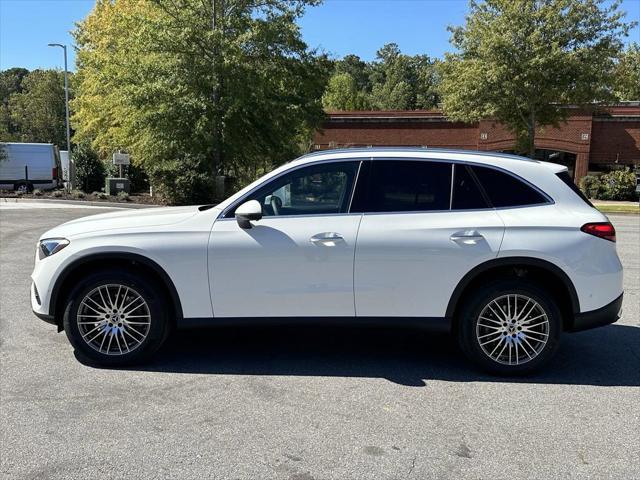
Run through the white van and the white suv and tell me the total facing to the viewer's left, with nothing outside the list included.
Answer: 2

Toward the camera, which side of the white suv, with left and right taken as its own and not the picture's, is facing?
left

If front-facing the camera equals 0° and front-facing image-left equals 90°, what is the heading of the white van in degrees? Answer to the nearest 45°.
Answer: approximately 90°

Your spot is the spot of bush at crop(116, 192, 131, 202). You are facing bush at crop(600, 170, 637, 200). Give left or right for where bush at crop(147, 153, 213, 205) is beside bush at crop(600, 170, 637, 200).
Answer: right

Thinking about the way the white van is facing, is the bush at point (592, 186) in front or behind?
behind

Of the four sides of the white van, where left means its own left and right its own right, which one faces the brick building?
back

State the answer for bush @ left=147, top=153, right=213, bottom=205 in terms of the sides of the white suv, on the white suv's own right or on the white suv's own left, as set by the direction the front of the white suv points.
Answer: on the white suv's own right

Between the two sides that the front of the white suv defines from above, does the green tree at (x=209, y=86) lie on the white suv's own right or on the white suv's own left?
on the white suv's own right

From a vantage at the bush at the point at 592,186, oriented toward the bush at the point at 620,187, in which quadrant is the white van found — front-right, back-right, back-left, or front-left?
back-right

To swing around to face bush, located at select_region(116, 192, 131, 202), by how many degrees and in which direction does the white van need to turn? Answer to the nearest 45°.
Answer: approximately 135° to its left

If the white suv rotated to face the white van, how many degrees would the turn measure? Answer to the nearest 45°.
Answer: approximately 45° to its right

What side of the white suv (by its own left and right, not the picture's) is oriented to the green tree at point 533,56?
right

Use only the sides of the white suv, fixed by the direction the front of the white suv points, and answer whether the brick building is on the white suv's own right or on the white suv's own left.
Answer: on the white suv's own right
